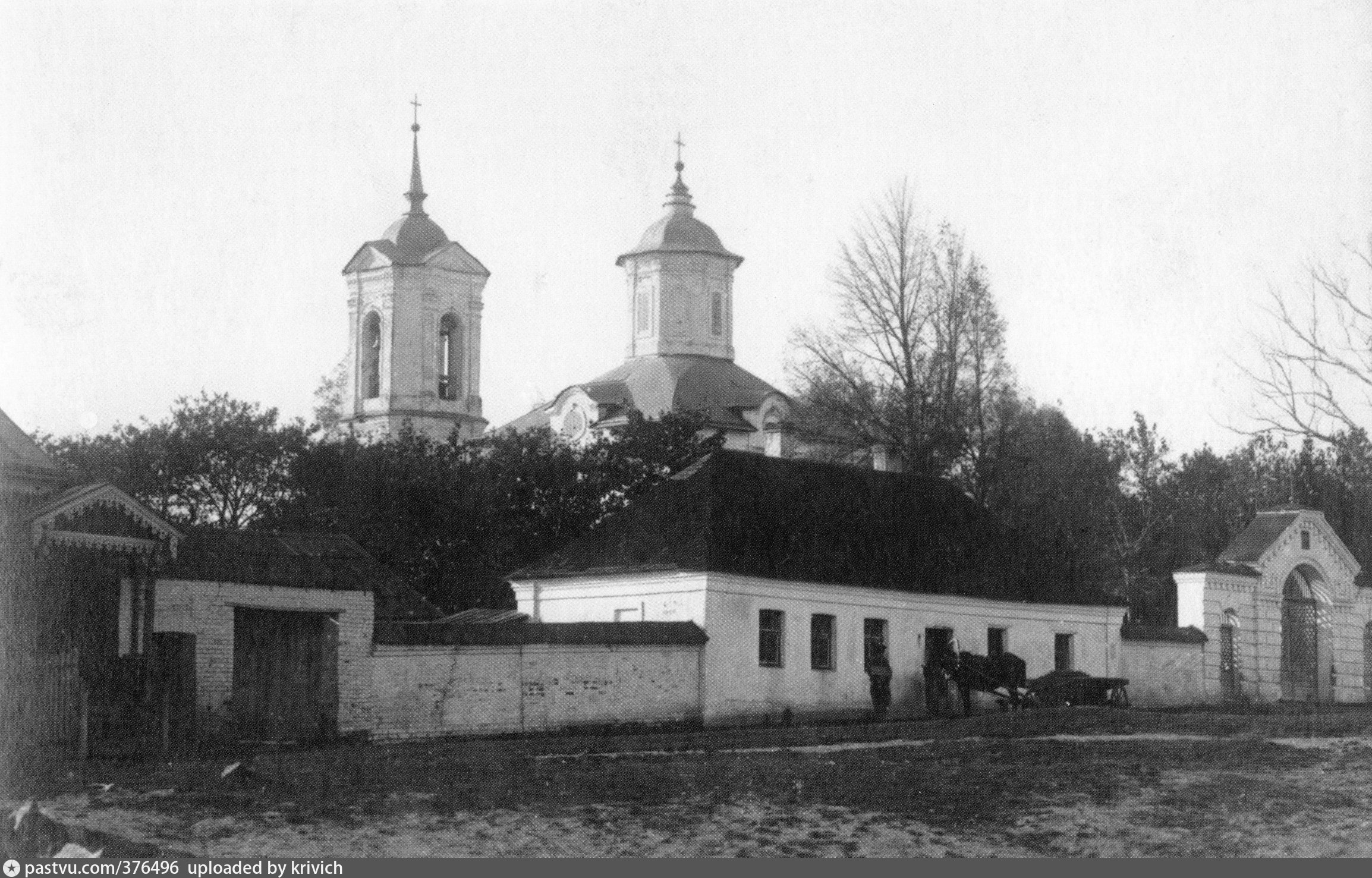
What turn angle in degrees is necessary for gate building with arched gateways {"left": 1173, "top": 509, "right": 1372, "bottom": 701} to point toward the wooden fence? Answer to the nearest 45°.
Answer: approximately 90° to its right

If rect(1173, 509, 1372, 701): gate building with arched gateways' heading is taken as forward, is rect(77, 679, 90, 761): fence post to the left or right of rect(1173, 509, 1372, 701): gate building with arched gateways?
on its right

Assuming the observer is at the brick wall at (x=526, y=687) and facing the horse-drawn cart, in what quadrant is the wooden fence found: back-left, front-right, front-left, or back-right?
back-right

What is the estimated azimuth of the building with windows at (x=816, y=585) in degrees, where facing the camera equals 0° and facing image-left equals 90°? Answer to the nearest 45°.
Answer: approximately 315°

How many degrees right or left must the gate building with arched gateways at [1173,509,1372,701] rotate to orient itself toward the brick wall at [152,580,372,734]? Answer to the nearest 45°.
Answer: approximately 90° to its right

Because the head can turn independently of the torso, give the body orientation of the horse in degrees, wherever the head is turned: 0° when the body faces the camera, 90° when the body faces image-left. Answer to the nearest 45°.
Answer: approximately 90°

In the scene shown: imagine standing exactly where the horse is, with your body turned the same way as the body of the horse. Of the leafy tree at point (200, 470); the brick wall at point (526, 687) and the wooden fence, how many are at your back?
0

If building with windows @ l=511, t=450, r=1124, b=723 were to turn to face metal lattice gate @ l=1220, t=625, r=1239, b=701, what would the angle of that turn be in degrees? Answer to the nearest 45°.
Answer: approximately 90° to its left

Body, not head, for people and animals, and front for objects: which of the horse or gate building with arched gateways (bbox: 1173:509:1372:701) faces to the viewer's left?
the horse

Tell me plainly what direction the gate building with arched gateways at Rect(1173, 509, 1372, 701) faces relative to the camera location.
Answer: facing the viewer and to the right of the viewer

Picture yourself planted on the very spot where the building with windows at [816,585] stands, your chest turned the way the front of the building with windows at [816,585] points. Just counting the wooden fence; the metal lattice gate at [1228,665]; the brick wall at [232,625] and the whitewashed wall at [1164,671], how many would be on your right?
2

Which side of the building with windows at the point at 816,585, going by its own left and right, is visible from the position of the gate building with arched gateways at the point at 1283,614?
left

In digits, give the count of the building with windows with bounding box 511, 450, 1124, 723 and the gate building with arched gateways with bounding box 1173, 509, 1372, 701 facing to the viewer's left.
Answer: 0

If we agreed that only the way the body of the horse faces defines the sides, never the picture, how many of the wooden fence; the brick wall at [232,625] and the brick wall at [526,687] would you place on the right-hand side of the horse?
0

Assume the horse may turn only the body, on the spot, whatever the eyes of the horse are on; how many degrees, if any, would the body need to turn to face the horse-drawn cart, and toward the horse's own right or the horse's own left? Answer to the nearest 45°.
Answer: approximately 180°

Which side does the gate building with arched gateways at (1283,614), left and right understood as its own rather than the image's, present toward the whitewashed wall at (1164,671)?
right

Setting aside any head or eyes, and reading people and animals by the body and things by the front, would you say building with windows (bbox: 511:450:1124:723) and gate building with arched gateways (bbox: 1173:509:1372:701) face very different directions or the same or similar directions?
same or similar directions

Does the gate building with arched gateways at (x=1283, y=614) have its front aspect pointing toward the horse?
no
